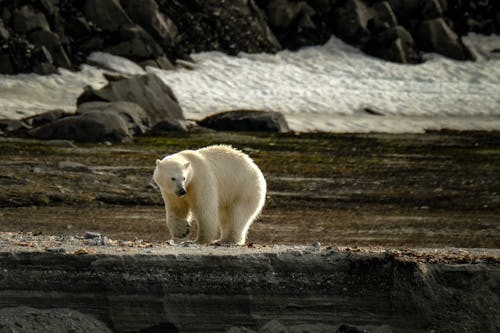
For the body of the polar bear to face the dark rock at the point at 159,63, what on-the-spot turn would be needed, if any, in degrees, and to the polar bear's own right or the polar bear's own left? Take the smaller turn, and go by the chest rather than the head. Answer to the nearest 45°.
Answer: approximately 135° to the polar bear's own right

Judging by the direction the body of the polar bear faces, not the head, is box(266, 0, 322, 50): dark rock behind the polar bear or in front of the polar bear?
behind

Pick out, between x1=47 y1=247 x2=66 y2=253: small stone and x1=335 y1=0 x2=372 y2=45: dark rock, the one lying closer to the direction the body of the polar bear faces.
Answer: the small stone

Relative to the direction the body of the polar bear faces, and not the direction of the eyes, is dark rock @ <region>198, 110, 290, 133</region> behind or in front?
behind

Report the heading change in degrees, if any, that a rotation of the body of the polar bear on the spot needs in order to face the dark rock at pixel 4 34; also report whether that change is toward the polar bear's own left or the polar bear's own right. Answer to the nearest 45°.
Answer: approximately 135° to the polar bear's own right

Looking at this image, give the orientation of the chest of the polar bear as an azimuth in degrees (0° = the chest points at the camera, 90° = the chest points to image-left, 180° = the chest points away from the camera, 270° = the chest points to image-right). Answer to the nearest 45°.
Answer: approximately 45°

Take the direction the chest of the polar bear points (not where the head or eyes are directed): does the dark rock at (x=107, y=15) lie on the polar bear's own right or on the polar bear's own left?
on the polar bear's own right

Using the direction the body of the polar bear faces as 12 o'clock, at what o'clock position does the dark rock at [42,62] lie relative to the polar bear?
The dark rock is roughly at 4 o'clock from the polar bear.

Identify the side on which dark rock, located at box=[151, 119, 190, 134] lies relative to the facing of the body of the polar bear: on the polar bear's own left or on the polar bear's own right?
on the polar bear's own right

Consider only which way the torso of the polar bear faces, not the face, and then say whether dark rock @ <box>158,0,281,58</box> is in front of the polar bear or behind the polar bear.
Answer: behind

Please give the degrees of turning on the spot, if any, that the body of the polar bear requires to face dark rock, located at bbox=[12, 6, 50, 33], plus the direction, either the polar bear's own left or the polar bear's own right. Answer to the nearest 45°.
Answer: approximately 135° to the polar bear's own right

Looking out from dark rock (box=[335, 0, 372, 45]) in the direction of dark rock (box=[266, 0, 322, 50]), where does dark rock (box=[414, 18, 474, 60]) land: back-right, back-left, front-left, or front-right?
back-left

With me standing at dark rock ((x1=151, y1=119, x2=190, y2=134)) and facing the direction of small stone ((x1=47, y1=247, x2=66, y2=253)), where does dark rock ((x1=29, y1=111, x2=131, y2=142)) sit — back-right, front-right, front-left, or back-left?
front-right

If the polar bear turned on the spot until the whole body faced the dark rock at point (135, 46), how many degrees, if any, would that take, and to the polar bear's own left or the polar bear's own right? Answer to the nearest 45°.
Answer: approximately 135° to the polar bear's own right

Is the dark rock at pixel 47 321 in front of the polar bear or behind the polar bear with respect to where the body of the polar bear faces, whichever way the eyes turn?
in front
